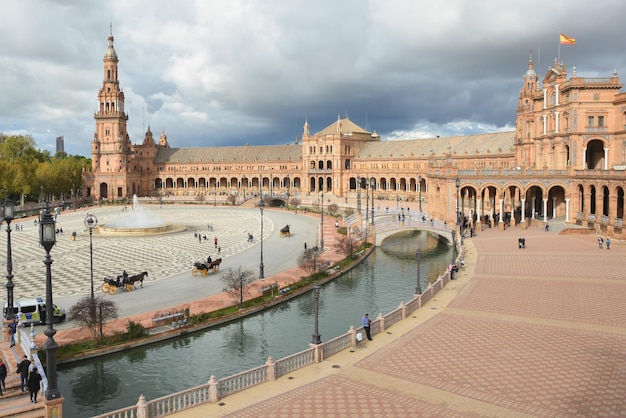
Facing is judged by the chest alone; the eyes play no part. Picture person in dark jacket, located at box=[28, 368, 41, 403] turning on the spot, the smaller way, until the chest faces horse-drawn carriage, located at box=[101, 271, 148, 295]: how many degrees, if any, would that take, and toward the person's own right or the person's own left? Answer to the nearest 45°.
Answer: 0° — they already face it

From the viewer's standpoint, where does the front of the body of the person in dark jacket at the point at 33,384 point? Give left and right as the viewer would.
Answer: facing away from the viewer

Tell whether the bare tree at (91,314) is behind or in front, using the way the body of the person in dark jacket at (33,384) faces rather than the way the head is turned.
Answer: in front

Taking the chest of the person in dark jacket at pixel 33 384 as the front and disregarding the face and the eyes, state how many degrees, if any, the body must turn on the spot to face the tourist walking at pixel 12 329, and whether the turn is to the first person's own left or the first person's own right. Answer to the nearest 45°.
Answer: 0° — they already face them

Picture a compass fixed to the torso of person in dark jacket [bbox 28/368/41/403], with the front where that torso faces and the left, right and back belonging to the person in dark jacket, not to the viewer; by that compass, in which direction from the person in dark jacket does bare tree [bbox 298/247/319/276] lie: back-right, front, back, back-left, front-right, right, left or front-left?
front-right

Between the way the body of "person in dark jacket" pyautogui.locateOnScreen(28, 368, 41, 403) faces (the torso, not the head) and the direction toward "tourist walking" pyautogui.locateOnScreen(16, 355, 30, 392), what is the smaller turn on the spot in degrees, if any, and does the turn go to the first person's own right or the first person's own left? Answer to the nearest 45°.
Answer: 0° — they already face them

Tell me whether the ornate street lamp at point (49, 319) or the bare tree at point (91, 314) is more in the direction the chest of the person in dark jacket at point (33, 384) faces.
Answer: the bare tree

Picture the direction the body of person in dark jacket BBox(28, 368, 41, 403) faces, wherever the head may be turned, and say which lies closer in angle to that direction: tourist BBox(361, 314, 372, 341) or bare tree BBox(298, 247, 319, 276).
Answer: the bare tree

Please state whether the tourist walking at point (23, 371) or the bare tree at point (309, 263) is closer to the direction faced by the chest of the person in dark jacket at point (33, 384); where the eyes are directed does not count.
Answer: the tourist walking

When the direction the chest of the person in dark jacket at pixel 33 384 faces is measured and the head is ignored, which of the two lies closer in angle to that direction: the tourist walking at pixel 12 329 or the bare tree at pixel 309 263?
the tourist walking

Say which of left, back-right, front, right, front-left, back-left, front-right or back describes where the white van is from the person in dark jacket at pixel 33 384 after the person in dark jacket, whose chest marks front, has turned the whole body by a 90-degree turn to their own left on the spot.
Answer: right

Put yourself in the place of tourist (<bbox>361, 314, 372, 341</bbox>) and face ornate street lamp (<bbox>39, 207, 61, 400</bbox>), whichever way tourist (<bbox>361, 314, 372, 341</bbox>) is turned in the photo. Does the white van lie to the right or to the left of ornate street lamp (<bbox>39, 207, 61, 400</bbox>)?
right

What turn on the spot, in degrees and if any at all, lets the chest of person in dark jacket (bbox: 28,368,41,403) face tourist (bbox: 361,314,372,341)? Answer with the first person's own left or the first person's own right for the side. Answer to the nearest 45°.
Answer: approximately 90° to the first person's own right
